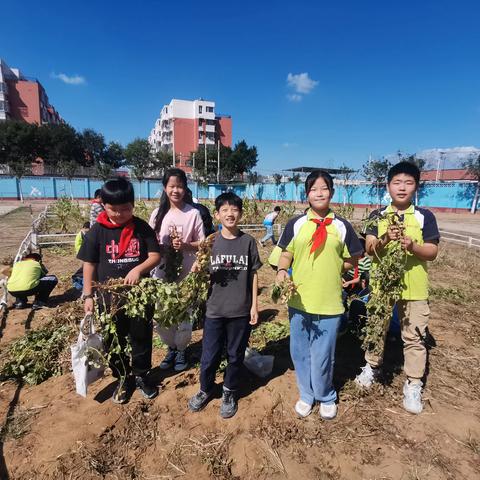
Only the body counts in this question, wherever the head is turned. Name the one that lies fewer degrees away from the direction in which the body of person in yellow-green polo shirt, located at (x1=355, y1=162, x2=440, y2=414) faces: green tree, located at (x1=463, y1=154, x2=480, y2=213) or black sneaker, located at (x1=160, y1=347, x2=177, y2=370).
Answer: the black sneaker

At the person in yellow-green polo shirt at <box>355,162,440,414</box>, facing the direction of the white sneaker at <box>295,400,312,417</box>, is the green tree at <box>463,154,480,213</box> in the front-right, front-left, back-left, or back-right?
back-right

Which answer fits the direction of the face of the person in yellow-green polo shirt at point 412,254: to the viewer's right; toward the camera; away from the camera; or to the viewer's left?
toward the camera

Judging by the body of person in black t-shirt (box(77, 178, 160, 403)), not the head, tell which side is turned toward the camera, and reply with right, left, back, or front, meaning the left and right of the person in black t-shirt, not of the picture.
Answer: front

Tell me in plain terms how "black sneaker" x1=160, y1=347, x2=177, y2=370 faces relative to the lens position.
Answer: facing the viewer and to the left of the viewer

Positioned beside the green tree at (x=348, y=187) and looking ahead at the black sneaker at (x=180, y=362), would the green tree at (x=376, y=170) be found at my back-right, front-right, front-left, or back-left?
back-left

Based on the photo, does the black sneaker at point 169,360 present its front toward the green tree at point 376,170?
no

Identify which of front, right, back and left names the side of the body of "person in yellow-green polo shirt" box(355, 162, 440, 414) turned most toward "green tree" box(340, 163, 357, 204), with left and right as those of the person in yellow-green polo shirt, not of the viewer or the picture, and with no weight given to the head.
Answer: back

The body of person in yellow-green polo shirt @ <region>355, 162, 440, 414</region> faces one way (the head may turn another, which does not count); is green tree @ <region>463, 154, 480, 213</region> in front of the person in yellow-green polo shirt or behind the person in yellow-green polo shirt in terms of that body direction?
behind

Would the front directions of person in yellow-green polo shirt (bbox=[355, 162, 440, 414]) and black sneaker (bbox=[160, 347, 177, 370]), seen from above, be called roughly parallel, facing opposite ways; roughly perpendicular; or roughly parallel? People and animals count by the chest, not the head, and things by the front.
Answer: roughly parallel

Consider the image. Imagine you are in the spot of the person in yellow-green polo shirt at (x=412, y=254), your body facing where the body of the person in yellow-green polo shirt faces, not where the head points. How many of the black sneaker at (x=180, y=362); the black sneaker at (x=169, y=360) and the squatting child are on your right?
3

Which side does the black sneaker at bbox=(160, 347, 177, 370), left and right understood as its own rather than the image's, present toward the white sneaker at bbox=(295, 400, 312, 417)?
left

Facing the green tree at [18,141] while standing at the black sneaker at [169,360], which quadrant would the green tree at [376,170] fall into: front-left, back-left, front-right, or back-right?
front-right
